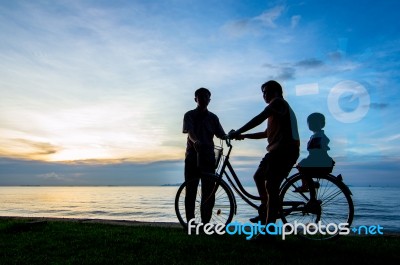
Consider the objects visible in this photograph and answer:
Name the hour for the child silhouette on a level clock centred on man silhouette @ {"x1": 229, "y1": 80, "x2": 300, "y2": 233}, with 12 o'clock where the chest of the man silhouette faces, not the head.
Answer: The child silhouette is roughly at 5 o'clock from the man silhouette.

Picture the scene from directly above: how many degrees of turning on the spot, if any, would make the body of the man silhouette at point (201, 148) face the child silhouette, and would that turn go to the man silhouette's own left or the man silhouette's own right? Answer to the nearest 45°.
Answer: approximately 45° to the man silhouette's own left

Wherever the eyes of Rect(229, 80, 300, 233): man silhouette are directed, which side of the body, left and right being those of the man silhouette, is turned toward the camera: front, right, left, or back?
left
